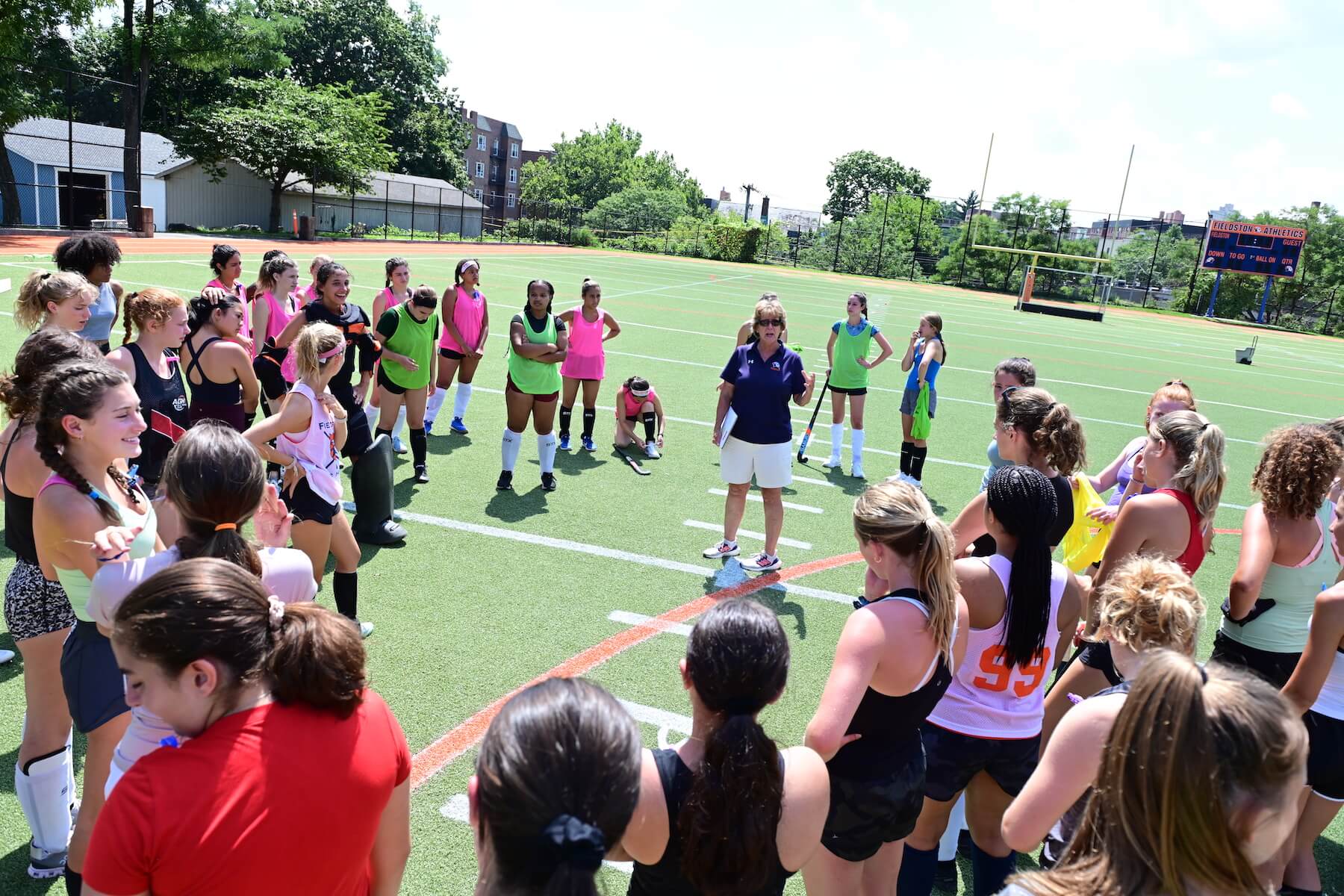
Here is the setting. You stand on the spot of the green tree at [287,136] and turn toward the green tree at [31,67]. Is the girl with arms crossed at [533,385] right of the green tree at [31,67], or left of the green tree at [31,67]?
left

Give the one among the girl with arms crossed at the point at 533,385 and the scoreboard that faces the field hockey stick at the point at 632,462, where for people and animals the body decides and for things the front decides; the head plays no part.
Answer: the scoreboard

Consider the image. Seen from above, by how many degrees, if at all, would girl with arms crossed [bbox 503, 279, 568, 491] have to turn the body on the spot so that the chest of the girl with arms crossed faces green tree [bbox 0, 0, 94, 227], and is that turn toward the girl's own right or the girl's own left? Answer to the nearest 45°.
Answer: approximately 135° to the girl's own right

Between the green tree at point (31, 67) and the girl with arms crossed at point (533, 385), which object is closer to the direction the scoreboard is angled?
the girl with arms crossed

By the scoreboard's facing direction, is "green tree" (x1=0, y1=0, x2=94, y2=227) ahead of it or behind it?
ahead

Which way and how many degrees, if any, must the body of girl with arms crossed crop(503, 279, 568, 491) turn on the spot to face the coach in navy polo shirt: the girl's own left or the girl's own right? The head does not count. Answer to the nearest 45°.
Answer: approximately 45° to the girl's own left

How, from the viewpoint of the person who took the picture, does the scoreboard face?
facing the viewer

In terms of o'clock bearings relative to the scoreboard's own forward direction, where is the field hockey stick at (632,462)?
The field hockey stick is roughly at 12 o'clock from the scoreboard.

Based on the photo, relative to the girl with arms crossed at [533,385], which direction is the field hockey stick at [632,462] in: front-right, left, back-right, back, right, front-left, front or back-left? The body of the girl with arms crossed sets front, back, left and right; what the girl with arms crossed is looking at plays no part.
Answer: back-left

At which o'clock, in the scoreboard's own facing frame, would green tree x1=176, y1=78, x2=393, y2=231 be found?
The green tree is roughly at 2 o'clock from the scoreboard.

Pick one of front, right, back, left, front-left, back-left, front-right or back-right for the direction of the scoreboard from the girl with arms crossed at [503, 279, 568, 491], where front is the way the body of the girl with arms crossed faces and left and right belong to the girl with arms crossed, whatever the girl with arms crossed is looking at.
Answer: back-left

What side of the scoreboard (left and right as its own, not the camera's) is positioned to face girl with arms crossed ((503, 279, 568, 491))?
front

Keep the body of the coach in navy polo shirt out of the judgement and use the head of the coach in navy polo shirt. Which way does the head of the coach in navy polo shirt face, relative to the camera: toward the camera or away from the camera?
toward the camera

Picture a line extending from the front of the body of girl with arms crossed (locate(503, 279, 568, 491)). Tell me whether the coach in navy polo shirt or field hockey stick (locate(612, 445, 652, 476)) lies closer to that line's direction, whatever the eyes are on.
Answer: the coach in navy polo shirt

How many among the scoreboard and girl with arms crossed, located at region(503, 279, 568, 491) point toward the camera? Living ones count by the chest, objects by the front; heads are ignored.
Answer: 2
